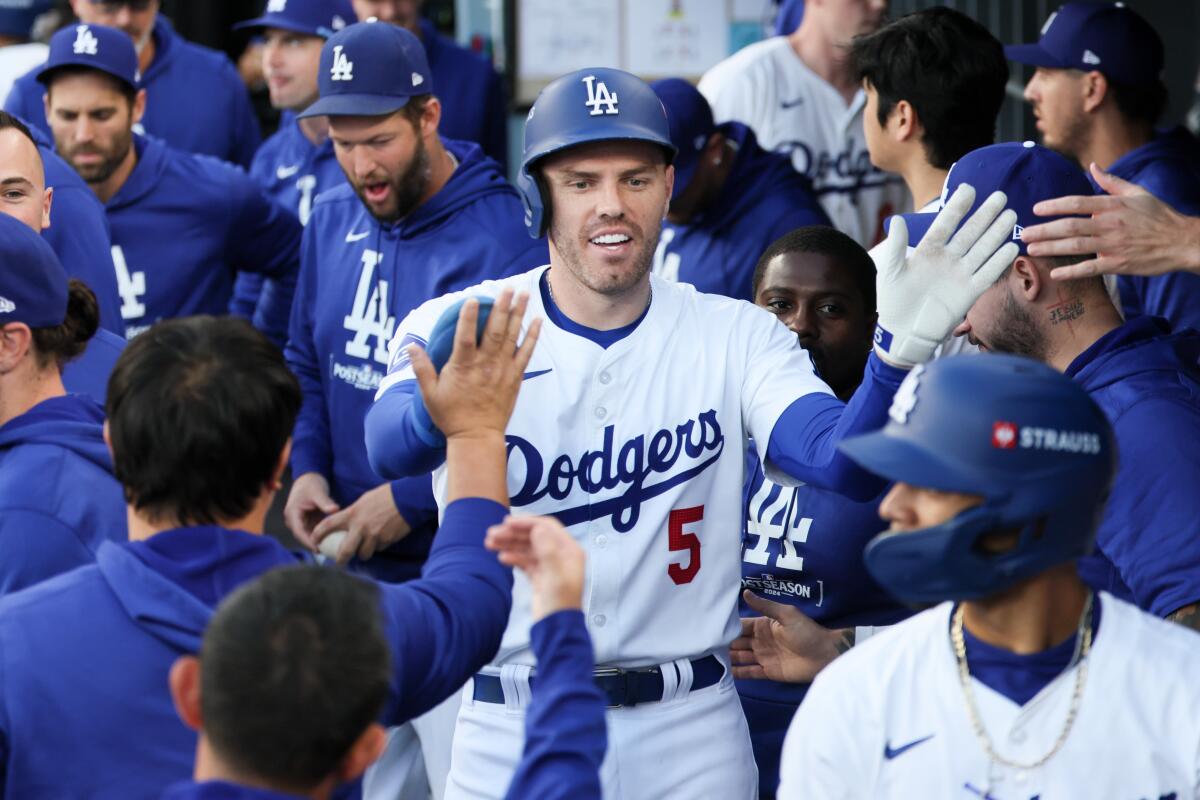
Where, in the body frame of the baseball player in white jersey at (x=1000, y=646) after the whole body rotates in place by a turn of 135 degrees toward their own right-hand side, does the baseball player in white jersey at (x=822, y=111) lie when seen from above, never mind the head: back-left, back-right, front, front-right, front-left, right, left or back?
front-right

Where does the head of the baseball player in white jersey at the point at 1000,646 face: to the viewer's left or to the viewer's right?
to the viewer's left

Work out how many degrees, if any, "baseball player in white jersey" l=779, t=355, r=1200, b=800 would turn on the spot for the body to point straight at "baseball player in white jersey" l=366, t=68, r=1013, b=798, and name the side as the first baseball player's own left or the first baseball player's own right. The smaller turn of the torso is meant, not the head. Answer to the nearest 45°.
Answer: approximately 135° to the first baseball player's own right

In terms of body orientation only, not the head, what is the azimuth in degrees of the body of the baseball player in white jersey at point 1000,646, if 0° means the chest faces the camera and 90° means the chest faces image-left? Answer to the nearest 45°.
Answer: approximately 0°

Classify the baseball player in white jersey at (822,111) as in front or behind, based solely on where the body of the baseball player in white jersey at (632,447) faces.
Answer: behind

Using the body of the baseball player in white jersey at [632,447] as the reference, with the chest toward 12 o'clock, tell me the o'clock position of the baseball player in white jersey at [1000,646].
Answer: the baseball player in white jersey at [1000,646] is roughly at 11 o'clock from the baseball player in white jersey at [632,447].

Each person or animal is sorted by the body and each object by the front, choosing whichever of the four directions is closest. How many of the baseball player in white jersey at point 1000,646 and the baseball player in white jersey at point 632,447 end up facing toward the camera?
2

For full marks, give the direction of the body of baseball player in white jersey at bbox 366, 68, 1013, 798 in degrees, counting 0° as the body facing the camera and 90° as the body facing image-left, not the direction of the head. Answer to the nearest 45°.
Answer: approximately 0°
